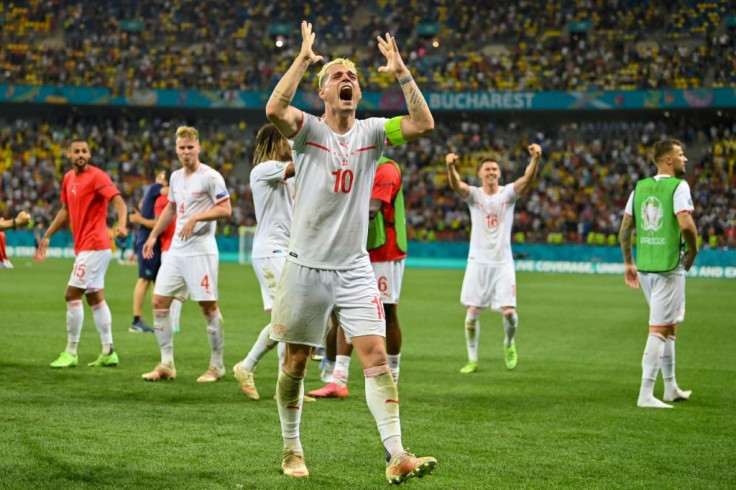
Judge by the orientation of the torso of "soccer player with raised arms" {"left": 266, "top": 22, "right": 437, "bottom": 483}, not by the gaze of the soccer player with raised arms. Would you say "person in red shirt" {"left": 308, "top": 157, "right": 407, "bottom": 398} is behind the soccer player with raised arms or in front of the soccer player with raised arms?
behind

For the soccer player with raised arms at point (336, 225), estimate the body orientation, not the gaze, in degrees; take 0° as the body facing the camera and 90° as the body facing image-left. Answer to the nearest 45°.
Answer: approximately 0°

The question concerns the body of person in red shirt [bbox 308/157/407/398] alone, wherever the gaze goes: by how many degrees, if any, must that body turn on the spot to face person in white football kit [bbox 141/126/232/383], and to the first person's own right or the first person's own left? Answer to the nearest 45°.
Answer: approximately 45° to the first person's own right

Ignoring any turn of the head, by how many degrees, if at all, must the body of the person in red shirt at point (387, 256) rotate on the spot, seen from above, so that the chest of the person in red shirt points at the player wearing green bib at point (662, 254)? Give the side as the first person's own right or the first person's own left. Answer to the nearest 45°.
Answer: approximately 135° to the first person's own left

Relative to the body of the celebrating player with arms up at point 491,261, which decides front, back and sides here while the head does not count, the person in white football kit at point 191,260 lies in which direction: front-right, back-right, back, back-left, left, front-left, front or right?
front-right

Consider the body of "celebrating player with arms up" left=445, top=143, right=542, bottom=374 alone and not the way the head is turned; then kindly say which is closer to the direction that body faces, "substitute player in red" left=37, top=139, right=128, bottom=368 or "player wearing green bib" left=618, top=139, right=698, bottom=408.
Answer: the player wearing green bib
